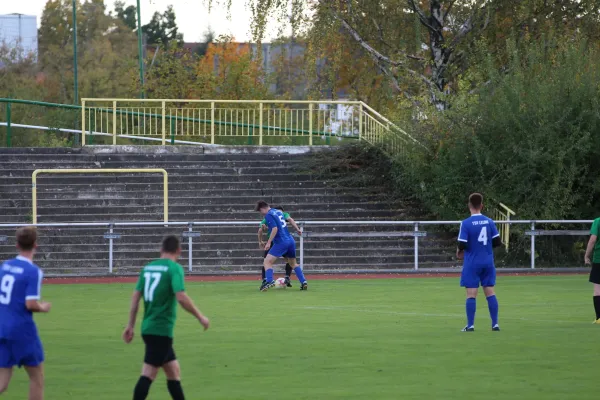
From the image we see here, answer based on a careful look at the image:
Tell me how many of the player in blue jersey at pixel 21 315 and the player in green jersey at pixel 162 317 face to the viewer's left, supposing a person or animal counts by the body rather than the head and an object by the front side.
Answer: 0

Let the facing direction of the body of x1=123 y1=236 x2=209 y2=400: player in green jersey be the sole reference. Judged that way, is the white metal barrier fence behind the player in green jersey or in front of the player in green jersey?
in front

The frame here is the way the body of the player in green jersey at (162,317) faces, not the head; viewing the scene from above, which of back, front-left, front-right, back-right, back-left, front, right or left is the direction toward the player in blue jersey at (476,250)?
front

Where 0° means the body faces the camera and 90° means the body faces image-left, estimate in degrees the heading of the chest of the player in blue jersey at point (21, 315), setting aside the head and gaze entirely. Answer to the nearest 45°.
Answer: approximately 225°

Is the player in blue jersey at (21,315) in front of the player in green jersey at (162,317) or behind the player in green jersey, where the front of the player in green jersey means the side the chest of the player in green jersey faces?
behind

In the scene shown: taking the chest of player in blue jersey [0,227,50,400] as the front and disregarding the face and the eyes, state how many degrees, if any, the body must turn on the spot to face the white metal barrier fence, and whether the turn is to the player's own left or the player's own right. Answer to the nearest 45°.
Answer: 0° — they already face it

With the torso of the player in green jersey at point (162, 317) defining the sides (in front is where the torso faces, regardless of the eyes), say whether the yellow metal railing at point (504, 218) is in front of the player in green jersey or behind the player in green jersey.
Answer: in front

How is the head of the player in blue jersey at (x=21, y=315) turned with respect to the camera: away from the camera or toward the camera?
away from the camera

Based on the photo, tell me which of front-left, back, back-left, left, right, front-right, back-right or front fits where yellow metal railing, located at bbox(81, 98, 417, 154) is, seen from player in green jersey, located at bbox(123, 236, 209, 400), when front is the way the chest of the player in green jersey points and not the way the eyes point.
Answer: front-left

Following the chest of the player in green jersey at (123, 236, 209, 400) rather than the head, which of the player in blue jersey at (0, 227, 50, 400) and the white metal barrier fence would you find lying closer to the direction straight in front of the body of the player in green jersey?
the white metal barrier fence

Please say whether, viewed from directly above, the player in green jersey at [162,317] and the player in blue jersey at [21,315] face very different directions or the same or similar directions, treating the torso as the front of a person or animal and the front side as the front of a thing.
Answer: same or similar directions

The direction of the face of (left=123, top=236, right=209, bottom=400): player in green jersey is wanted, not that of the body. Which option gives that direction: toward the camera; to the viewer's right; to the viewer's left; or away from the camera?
away from the camera

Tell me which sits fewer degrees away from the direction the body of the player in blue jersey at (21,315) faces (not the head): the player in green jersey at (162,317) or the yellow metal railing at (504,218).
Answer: the yellow metal railing

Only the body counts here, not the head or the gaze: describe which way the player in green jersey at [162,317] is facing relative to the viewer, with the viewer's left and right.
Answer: facing away from the viewer and to the right of the viewer
